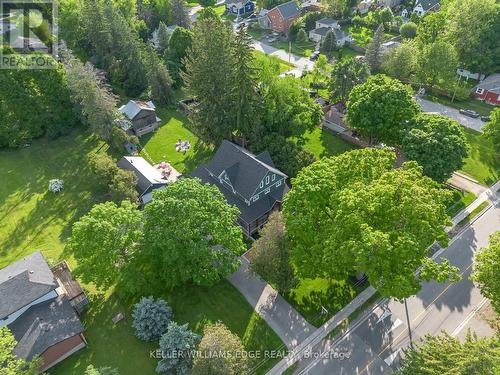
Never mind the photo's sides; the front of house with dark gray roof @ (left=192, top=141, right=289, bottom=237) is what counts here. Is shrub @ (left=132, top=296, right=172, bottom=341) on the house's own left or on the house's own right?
on the house's own right

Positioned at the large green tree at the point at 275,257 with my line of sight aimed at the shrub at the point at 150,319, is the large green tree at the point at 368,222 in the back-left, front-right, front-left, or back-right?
back-left

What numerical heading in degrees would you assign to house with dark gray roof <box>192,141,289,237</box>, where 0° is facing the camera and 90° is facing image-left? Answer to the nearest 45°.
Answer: approximately 315°

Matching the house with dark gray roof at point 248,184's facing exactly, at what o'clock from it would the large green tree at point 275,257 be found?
The large green tree is roughly at 1 o'clock from the house with dark gray roof.

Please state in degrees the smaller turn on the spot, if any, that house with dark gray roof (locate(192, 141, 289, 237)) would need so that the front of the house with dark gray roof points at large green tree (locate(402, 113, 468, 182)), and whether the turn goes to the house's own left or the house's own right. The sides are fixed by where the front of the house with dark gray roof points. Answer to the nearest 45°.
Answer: approximately 45° to the house's own left

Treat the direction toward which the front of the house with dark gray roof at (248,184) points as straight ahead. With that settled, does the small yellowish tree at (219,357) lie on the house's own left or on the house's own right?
on the house's own right

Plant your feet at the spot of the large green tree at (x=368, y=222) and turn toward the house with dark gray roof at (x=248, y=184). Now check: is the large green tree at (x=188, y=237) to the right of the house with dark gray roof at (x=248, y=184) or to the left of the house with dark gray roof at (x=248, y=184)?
left

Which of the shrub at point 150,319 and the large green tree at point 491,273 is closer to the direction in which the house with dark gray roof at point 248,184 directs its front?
the large green tree

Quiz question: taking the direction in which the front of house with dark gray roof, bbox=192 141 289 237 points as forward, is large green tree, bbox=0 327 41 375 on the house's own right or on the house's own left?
on the house's own right

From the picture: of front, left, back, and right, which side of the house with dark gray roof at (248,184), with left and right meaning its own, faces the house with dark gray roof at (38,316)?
right
